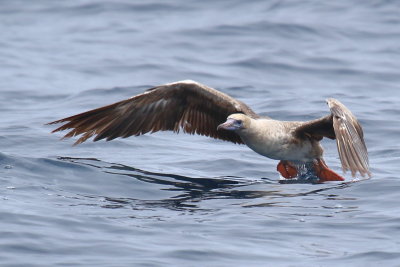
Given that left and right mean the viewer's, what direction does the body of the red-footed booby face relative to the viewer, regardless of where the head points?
facing the viewer and to the left of the viewer
